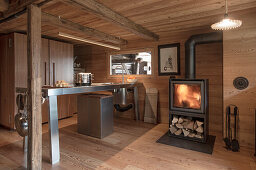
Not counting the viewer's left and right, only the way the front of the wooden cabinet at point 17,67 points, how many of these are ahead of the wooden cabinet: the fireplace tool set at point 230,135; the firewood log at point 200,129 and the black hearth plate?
3

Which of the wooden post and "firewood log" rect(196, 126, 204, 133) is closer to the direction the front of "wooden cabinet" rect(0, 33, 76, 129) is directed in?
the firewood log

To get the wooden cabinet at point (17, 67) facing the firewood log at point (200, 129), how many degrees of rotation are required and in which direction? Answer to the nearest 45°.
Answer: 0° — it already faces it

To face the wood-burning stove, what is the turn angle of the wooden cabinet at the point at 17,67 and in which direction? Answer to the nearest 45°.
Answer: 0° — it already faces it

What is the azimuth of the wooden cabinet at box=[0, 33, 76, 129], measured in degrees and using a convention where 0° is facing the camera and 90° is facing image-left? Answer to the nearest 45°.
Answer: approximately 315°
